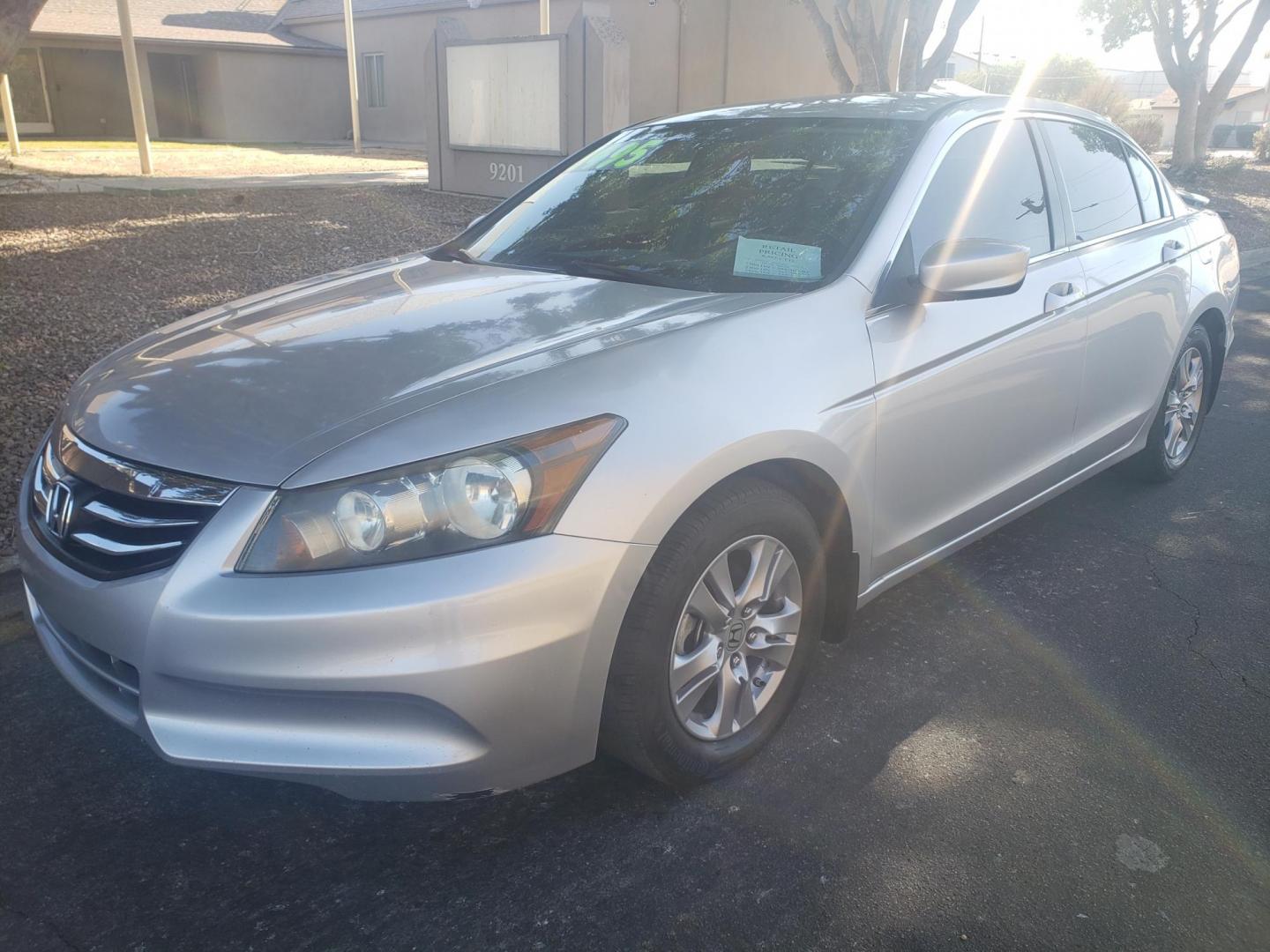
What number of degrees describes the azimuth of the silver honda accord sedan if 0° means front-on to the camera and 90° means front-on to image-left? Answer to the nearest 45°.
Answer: approximately 45°

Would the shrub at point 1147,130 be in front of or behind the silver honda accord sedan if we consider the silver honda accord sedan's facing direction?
behind

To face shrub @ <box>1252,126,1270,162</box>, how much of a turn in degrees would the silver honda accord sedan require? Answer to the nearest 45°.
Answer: approximately 180°

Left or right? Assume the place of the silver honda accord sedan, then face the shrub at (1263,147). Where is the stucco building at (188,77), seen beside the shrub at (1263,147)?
left

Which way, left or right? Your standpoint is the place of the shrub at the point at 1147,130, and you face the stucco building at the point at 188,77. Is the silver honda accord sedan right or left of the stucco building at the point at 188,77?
left

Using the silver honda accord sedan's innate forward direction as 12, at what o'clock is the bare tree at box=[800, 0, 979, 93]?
The bare tree is roughly at 5 o'clock from the silver honda accord sedan.

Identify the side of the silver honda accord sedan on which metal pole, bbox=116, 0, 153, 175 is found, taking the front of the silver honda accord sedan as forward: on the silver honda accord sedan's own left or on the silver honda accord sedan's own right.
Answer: on the silver honda accord sedan's own right

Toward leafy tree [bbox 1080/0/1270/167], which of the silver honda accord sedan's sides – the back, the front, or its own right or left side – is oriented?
back

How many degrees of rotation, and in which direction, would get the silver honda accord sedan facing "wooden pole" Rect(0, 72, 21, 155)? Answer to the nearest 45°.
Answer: approximately 90° to its right

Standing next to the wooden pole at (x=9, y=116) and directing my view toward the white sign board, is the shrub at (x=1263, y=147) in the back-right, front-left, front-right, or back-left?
front-left

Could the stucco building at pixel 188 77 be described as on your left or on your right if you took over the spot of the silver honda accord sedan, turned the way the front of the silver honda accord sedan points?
on your right
